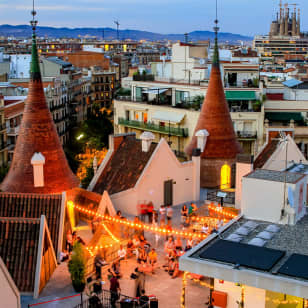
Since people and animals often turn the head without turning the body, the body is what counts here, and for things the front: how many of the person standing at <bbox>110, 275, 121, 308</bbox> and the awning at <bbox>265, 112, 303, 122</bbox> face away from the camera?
1

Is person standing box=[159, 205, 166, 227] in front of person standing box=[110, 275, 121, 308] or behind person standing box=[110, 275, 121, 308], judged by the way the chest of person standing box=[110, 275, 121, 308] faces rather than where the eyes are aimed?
in front

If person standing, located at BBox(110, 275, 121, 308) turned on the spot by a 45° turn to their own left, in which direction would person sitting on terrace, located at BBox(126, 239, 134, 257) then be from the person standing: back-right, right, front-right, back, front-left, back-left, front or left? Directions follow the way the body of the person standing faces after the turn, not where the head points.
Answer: front-right

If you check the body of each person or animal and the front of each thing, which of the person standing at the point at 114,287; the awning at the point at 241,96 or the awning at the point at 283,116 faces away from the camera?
the person standing

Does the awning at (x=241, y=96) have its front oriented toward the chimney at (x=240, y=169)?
yes

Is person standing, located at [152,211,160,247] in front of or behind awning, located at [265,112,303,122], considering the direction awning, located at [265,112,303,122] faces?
in front

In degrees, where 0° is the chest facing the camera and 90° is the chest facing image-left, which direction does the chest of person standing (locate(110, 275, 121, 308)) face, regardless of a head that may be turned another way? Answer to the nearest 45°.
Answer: approximately 180°

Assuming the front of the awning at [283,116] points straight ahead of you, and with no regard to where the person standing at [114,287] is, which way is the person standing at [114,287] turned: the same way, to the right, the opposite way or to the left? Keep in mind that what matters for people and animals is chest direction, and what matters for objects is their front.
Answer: the opposite way

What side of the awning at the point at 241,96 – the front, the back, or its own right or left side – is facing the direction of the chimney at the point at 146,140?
front

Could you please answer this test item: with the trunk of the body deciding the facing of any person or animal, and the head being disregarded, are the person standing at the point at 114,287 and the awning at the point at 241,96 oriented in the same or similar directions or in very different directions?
very different directions

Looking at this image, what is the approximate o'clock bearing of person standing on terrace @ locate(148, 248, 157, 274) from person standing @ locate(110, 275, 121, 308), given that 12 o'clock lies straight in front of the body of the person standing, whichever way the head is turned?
The person standing on terrace is roughly at 1 o'clock from the person standing.

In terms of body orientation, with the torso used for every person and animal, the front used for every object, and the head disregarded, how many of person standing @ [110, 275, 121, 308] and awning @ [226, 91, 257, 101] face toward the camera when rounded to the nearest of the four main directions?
1

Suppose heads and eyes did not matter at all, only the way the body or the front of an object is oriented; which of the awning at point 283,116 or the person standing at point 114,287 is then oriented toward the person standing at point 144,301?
the awning
